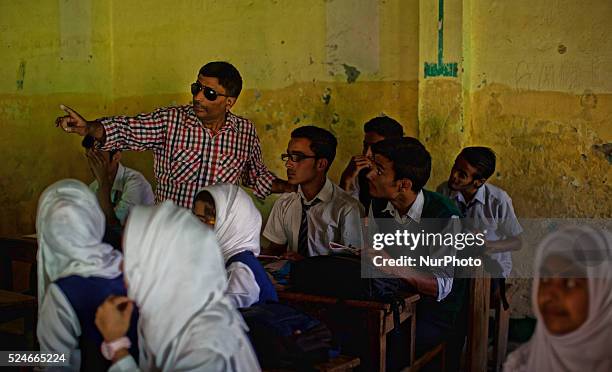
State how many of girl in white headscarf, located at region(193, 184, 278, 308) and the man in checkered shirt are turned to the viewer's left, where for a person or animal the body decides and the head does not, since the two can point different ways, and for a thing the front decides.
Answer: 1

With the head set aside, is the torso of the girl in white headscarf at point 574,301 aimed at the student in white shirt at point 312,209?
no

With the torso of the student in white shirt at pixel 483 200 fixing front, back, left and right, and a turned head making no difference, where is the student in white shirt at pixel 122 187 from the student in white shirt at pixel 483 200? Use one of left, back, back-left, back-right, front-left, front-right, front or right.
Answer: front-right

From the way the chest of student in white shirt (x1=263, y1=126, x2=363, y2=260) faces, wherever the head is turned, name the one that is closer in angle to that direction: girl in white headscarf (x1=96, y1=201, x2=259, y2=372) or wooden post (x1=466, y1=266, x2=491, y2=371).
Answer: the girl in white headscarf

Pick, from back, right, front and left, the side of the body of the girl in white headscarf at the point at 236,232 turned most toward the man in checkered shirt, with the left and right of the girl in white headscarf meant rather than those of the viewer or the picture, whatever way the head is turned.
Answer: right

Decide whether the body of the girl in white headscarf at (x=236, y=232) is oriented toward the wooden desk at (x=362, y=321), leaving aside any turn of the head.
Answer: no

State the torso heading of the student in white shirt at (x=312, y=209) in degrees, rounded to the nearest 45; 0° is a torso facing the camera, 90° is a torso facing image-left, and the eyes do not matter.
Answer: approximately 45°

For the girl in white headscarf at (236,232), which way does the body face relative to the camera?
to the viewer's left

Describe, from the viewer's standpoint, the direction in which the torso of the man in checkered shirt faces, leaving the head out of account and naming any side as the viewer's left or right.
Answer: facing the viewer

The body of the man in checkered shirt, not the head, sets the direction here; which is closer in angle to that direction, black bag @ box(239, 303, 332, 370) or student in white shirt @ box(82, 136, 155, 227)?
the black bag

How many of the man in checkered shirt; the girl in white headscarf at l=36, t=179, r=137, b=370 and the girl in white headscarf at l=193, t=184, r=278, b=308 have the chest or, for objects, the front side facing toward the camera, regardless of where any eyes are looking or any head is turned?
1

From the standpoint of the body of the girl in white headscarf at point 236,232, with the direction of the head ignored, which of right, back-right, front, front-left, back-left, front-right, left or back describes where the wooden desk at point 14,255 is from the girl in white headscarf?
front-right

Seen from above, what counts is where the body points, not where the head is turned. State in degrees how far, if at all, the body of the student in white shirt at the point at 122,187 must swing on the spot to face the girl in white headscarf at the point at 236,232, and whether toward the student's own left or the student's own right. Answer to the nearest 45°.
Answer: approximately 45° to the student's own left

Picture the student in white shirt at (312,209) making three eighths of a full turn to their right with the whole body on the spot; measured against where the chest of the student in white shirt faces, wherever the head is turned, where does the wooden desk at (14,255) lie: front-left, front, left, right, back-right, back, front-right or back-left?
left

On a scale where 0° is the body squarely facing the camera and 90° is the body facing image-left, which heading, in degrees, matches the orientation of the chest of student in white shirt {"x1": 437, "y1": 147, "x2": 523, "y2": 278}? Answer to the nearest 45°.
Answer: approximately 45°

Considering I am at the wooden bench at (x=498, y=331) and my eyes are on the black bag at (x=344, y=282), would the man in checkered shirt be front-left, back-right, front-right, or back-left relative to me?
front-right
